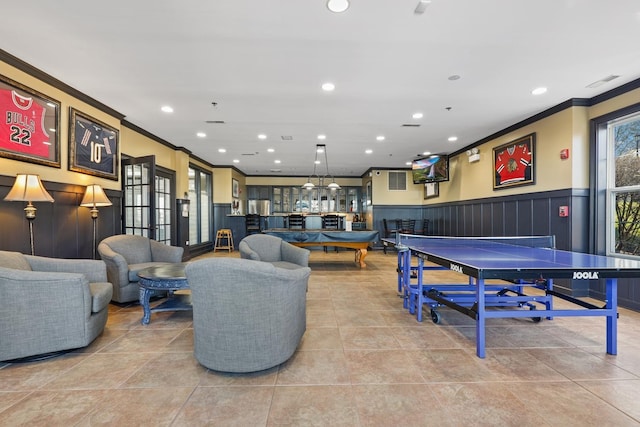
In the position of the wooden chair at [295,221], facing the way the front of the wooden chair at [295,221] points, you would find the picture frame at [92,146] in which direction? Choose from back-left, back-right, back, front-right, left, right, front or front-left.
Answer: back-left

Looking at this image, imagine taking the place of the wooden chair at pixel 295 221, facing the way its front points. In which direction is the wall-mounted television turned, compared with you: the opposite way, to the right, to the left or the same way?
to the left

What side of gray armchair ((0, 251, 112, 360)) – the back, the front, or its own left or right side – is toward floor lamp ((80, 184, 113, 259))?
left

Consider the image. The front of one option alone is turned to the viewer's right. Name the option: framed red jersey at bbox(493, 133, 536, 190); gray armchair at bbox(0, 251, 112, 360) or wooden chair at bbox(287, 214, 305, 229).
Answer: the gray armchair

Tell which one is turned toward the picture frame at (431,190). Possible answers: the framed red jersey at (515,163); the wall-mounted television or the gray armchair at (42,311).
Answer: the gray armchair

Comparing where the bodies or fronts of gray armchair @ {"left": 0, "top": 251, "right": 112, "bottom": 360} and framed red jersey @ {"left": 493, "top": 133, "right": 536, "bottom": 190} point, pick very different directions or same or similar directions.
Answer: very different directions

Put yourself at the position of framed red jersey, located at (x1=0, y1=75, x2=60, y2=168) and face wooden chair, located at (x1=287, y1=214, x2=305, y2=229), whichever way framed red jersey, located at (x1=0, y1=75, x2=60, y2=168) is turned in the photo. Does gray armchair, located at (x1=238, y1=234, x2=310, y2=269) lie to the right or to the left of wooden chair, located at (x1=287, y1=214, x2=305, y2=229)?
right

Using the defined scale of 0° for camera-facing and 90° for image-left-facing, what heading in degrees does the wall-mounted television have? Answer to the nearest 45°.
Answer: approximately 45°

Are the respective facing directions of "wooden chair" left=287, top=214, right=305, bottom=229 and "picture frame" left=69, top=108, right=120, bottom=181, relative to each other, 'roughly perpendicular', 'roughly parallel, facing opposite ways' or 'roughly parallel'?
roughly perpendicular

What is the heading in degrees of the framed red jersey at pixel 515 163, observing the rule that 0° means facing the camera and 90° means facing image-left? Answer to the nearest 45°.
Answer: approximately 45°

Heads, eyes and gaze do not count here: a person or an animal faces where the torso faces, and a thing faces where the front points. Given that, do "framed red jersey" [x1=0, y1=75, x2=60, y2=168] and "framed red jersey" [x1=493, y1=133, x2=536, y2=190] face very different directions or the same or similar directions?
very different directions

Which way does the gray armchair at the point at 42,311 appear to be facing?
to the viewer's right

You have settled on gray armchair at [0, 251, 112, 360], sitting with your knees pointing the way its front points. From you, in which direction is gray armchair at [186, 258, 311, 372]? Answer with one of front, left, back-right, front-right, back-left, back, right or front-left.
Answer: front-right

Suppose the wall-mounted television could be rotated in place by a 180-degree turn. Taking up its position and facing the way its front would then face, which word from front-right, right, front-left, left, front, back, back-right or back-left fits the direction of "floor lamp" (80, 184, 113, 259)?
back

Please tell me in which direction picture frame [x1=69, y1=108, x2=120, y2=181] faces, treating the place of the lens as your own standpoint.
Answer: facing the viewer and to the right of the viewer

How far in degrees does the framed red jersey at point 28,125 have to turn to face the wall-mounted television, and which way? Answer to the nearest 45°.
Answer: approximately 45° to its left

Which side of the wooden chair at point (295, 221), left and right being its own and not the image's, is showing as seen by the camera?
back

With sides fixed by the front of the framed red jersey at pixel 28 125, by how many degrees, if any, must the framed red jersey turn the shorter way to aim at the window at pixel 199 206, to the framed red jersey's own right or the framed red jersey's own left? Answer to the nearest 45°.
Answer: approximately 90° to the framed red jersey's own left
